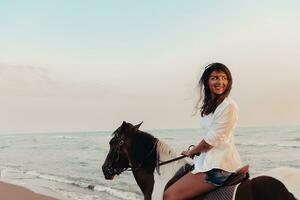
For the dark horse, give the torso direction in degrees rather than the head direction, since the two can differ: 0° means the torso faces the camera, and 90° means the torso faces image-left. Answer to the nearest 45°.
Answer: approximately 90°
